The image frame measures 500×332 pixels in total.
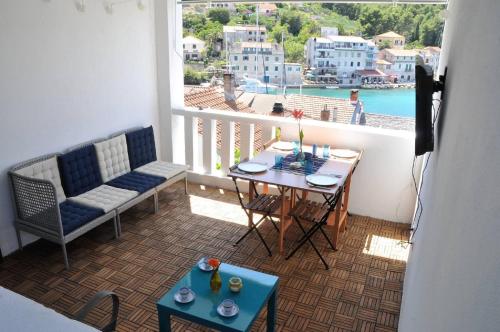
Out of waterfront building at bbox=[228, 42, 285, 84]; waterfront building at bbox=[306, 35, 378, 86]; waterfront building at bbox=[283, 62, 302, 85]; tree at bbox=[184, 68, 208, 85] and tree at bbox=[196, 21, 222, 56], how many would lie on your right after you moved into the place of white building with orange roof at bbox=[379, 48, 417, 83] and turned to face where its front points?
5

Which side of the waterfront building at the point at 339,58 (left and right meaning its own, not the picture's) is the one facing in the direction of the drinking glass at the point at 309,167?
front

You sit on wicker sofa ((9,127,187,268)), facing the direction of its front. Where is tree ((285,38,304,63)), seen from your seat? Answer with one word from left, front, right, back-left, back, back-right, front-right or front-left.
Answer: front-left

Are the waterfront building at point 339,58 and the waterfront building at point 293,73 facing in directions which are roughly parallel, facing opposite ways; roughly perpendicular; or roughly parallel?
roughly parallel

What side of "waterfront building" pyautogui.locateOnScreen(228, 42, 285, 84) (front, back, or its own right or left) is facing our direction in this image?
front

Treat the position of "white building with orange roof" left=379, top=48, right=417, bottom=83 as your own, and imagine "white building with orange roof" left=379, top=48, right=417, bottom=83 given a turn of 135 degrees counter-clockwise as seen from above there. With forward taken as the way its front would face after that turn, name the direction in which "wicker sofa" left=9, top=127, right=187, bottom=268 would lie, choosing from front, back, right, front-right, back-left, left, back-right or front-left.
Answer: back

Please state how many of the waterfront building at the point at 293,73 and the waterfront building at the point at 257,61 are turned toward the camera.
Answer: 2

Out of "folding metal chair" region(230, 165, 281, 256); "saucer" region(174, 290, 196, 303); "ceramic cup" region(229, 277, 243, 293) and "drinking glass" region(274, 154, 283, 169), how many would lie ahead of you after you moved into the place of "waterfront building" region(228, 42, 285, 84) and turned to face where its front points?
4

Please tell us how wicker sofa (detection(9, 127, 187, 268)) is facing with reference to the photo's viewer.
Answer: facing the viewer and to the right of the viewer

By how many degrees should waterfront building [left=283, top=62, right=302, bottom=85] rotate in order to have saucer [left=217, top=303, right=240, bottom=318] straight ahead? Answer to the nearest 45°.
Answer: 0° — it already faces it

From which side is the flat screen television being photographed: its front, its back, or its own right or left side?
left

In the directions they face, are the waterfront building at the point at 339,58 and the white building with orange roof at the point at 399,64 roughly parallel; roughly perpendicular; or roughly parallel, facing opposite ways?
roughly parallel

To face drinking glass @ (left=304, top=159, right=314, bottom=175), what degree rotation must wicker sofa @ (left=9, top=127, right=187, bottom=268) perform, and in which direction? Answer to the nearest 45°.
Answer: approximately 45° to its left

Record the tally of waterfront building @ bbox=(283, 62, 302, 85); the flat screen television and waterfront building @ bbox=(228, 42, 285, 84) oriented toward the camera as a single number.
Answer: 2

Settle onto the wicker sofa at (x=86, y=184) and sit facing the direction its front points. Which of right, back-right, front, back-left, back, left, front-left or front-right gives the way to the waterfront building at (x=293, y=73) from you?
front-left

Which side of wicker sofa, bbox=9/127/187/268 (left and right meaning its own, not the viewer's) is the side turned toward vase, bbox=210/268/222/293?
front

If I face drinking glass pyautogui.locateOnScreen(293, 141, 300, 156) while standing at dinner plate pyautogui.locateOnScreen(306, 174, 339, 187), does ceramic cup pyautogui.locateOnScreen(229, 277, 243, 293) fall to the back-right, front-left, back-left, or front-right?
back-left

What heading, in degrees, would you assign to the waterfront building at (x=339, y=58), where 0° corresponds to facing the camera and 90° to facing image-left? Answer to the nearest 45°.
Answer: approximately 0°

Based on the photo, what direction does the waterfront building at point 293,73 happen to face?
toward the camera

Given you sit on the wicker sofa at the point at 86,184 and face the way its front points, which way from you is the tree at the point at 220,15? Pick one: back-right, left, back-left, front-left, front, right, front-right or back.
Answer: left

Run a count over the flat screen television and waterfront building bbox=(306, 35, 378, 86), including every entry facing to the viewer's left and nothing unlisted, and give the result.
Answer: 1

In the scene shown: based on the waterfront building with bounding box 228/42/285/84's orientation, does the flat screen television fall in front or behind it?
in front
